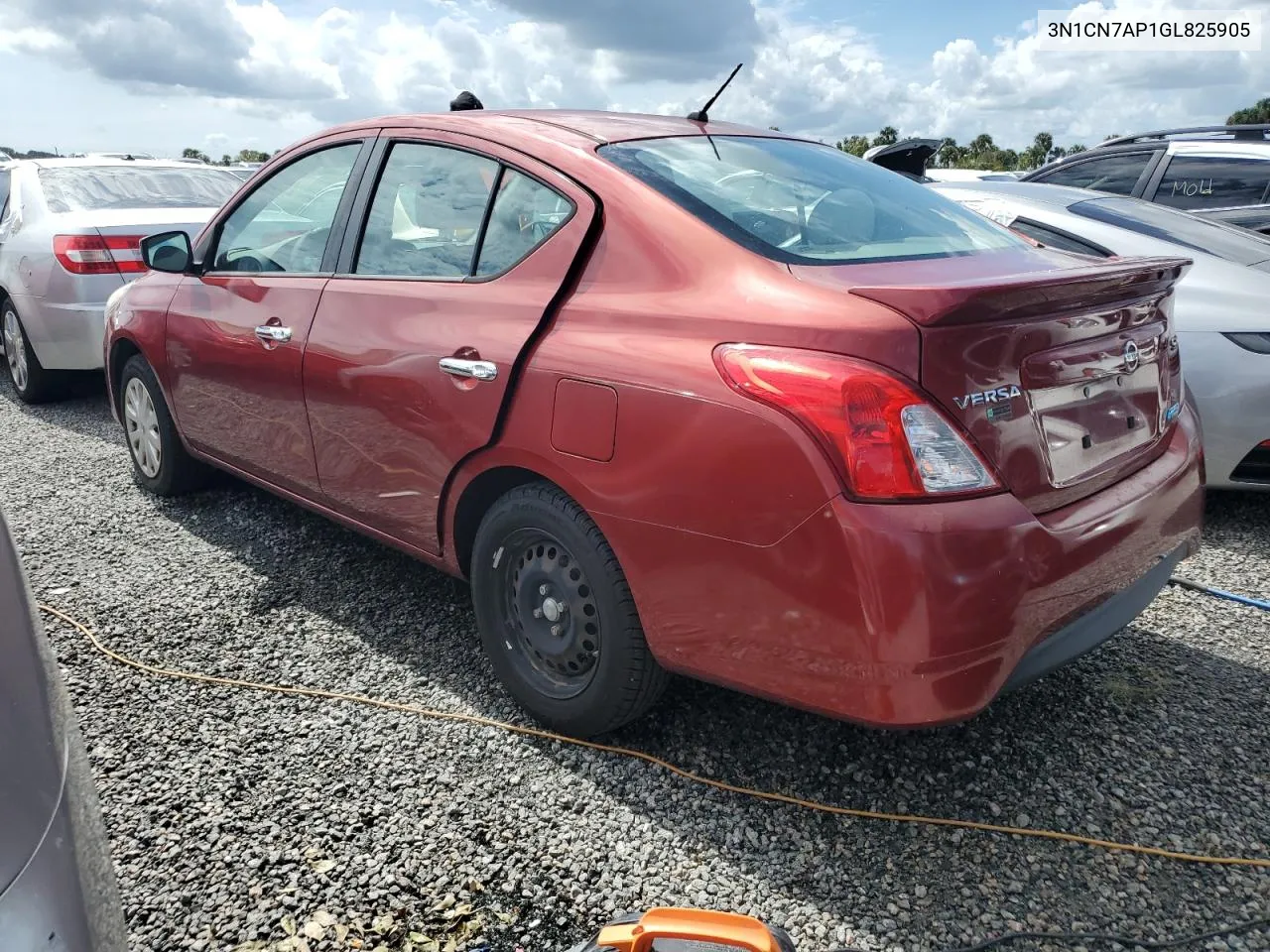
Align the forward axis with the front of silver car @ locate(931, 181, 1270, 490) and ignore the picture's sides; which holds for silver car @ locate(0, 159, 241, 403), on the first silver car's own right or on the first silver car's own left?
on the first silver car's own left

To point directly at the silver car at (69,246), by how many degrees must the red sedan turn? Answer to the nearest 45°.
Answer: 0° — it already faces it

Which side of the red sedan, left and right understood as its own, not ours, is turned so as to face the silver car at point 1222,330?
right

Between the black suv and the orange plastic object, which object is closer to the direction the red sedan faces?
the black suv

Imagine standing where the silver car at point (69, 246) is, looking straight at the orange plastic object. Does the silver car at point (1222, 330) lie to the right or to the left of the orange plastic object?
left

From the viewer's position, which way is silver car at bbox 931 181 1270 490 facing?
facing away from the viewer and to the left of the viewer

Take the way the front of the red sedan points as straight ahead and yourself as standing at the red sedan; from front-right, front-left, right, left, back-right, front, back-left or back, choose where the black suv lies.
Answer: right

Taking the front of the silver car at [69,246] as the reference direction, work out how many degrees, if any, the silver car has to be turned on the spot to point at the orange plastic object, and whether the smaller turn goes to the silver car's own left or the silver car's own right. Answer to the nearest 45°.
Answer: approximately 135° to the silver car's own left

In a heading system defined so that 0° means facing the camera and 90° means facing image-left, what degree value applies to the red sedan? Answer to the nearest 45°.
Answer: approximately 135°

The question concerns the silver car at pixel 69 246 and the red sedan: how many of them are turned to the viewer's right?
0

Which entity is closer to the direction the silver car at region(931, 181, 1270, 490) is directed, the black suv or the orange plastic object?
the black suv

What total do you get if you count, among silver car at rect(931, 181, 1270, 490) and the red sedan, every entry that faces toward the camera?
0

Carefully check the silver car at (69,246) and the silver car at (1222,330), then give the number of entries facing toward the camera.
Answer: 0

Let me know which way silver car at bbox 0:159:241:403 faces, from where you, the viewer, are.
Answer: facing away from the viewer and to the left of the viewer

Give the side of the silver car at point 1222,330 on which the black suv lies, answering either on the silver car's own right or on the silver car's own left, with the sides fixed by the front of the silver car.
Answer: on the silver car's own right
